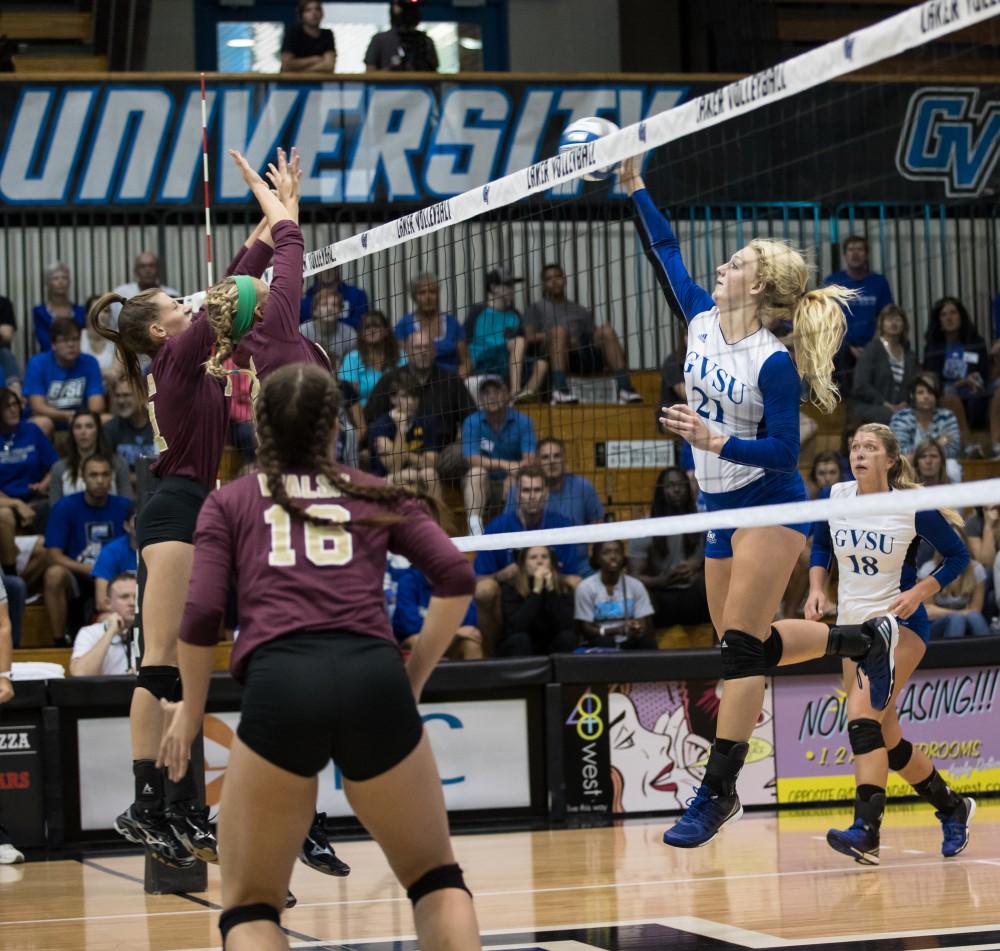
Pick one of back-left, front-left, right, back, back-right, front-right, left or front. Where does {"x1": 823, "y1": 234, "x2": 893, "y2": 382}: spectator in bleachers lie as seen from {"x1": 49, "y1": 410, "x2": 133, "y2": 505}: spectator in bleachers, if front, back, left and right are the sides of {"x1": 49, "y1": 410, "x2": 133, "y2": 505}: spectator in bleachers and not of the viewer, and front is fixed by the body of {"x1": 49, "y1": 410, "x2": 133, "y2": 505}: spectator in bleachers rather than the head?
left

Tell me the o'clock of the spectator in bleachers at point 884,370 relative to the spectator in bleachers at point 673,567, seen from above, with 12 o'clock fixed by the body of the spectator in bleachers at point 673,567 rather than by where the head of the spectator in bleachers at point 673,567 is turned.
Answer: the spectator in bleachers at point 884,370 is roughly at 8 o'clock from the spectator in bleachers at point 673,567.

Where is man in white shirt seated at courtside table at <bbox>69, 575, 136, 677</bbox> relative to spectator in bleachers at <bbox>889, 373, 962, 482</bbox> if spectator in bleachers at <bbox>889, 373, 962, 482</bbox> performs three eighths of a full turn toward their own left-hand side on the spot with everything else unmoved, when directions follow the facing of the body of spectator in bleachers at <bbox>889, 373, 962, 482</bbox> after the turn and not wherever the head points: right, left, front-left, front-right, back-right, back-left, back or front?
back

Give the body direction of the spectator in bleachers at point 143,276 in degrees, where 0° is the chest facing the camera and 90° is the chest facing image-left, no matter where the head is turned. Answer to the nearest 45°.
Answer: approximately 0°

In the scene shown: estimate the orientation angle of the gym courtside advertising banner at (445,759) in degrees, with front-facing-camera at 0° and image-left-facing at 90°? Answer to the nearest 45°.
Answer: approximately 0°

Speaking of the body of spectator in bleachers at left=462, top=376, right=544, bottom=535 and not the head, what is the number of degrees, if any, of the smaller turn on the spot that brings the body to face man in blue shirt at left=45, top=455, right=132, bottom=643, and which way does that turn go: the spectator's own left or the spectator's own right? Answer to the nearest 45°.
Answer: approximately 90° to the spectator's own right
